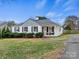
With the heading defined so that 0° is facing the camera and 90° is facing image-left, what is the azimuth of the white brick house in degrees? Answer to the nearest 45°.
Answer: approximately 0°
